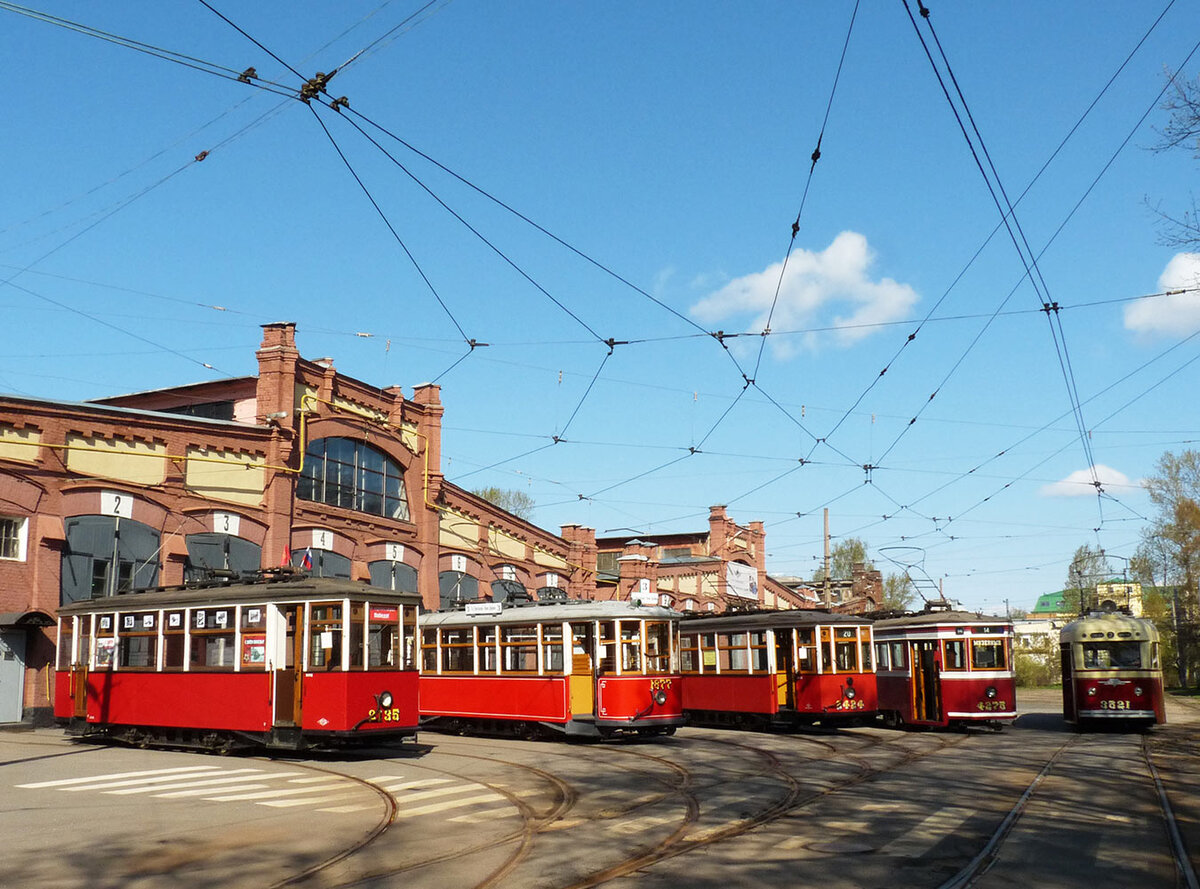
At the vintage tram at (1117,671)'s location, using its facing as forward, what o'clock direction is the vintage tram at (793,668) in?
the vintage tram at (793,668) is roughly at 2 o'clock from the vintage tram at (1117,671).

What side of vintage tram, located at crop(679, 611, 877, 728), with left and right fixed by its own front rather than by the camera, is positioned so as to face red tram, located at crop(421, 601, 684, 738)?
right

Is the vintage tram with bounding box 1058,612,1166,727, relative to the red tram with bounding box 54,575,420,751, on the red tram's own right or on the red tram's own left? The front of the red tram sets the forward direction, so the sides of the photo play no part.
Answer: on the red tram's own left

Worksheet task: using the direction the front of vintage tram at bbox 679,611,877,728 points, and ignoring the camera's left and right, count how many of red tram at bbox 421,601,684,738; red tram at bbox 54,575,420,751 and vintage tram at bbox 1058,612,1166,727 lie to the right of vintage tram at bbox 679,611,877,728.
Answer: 2

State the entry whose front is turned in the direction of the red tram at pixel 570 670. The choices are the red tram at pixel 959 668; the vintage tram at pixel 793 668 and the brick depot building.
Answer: the brick depot building

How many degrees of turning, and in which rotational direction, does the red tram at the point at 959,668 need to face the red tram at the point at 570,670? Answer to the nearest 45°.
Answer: approximately 90° to its right

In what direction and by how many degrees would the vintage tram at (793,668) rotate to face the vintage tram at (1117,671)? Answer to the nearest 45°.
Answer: approximately 45° to its left

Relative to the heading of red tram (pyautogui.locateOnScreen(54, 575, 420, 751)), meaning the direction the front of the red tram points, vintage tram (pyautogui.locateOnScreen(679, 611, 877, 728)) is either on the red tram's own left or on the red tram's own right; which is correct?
on the red tram's own left

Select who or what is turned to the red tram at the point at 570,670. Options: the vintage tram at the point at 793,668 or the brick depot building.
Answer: the brick depot building

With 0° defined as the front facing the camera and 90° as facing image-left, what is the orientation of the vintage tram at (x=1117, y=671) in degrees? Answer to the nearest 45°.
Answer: approximately 0°

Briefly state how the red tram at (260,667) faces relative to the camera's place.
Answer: facing the viewer and to the right of the viewer

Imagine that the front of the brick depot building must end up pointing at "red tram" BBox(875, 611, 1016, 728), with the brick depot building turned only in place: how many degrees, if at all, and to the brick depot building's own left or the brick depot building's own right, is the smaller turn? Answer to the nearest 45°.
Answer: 0° — it already faces it

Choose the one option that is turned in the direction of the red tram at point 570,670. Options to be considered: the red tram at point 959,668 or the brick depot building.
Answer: the brick depot building

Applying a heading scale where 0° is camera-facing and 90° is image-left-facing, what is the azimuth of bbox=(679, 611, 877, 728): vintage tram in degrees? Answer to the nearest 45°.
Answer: approximately 315°
